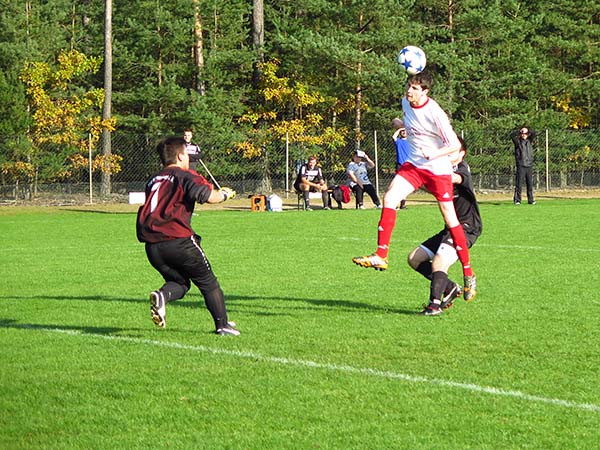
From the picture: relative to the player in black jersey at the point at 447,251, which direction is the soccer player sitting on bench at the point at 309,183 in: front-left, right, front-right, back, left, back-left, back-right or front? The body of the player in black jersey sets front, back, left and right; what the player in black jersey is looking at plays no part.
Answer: right

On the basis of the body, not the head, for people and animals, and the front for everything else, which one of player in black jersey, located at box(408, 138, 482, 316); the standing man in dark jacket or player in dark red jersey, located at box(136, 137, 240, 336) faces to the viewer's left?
player in black jersey, located at box(408, 138, 482, 316)

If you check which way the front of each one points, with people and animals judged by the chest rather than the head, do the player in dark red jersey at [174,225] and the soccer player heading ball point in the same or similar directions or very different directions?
very different directions

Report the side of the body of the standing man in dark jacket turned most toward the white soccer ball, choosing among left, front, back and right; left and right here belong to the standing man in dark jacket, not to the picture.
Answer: front

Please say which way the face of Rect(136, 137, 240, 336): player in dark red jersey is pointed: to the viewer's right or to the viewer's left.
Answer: to the viewer's right

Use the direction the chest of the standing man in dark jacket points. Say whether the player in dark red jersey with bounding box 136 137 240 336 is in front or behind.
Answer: in front

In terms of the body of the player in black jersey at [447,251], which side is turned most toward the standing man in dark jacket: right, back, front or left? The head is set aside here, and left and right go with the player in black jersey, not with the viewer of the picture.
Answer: right

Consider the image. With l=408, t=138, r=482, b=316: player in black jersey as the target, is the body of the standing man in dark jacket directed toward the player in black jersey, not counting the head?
yes

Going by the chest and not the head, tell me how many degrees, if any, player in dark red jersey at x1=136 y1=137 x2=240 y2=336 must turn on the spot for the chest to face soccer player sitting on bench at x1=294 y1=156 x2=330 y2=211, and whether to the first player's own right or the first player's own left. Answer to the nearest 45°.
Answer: approximately 45° to the first player's own left

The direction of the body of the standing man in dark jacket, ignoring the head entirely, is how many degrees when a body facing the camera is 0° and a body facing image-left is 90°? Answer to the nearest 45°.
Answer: approximately 0°

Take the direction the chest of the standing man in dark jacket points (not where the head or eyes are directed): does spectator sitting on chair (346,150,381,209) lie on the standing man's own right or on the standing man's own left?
on the standing man's own right

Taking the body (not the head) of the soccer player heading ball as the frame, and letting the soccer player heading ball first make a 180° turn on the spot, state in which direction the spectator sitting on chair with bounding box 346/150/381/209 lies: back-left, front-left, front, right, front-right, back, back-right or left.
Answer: front-left

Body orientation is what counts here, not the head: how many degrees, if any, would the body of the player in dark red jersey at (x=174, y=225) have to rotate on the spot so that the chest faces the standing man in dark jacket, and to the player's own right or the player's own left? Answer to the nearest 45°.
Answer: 0° — they already face them
